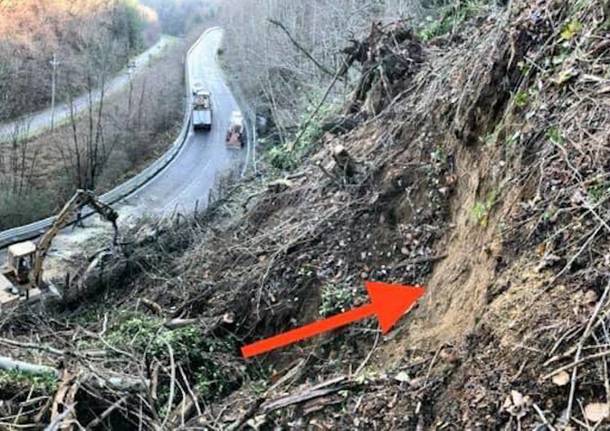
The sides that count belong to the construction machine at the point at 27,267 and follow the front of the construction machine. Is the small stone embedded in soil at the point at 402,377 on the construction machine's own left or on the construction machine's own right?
on the construction machine's own right

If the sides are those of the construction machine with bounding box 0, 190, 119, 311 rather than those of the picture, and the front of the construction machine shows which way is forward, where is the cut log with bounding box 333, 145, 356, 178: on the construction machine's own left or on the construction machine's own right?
on the construction machine's own right

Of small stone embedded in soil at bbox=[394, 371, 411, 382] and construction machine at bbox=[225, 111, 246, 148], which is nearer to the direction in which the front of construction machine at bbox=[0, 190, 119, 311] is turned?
the construction machine

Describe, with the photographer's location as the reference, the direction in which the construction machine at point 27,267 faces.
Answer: facing away from the viewer and to the right of the viewer
